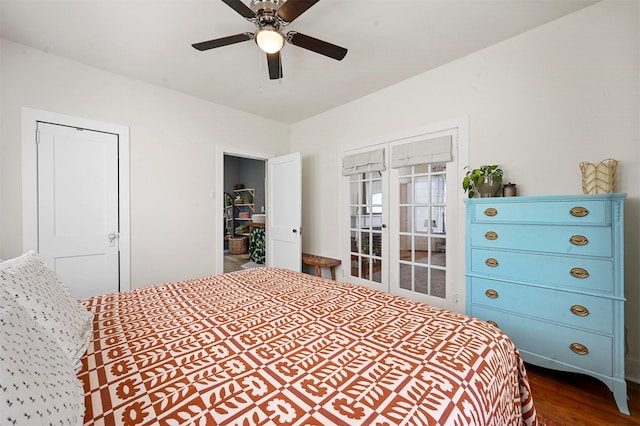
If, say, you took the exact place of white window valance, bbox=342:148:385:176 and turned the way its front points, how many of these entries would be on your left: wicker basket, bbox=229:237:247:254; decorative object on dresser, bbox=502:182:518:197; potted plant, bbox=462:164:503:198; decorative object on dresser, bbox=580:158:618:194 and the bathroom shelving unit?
3

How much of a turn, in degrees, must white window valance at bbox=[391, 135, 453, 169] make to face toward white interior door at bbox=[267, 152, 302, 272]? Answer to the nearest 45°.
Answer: approximately 45° to its right

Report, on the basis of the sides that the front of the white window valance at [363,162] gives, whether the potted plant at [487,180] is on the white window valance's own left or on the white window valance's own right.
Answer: on the white window valance's own left

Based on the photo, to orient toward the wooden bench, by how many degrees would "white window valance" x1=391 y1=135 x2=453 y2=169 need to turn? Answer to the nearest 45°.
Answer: approximately 45° to its right

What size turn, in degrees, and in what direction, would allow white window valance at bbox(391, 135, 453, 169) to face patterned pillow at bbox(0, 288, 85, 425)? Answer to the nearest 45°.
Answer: approximately 45° to its left

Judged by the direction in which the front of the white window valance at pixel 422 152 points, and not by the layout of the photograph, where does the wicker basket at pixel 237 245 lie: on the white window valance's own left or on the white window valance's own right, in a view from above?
on the white window valance's own right

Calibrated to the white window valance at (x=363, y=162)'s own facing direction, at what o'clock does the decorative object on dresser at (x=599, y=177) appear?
The decorative object on dresser is roughly at 9 o'clock from the white window valance.

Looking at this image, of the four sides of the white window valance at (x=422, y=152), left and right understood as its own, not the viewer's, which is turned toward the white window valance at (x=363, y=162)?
right

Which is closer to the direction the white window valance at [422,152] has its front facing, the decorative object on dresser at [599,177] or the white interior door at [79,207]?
the white interior door

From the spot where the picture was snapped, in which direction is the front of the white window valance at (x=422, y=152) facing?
facing the viewer and to the left of the viewer

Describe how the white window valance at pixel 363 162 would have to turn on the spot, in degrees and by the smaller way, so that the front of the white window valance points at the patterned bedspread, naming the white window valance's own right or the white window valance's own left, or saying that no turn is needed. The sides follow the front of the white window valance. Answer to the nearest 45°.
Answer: approximately 45° to the white window valance's own left

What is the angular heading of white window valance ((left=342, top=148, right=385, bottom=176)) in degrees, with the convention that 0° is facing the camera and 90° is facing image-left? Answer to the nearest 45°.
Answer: approximately 45°

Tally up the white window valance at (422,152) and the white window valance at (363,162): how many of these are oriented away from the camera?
0

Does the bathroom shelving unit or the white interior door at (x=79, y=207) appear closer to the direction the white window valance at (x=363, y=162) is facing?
the white interior door

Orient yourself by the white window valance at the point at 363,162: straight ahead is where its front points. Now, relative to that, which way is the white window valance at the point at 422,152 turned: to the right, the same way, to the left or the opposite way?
the same way

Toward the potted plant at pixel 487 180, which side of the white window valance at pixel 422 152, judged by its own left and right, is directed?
left
